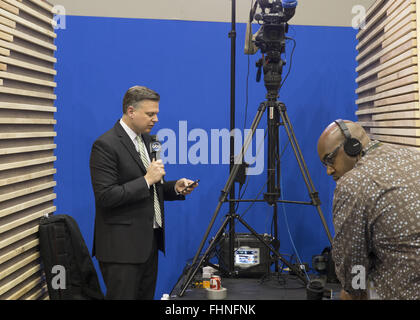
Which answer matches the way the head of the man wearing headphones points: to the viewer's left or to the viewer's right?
to the viewer's left

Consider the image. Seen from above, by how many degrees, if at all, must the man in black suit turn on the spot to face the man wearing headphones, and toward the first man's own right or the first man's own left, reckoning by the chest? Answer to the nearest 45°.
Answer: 0° — they already face them

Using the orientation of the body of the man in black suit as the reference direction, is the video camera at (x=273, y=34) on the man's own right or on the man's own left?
on the man's own left

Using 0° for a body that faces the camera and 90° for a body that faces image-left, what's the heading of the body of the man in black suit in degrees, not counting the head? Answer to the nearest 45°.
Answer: approximately 315°

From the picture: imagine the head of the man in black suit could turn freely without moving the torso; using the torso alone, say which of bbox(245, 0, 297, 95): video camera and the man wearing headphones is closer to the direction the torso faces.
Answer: the man wearing headphones
